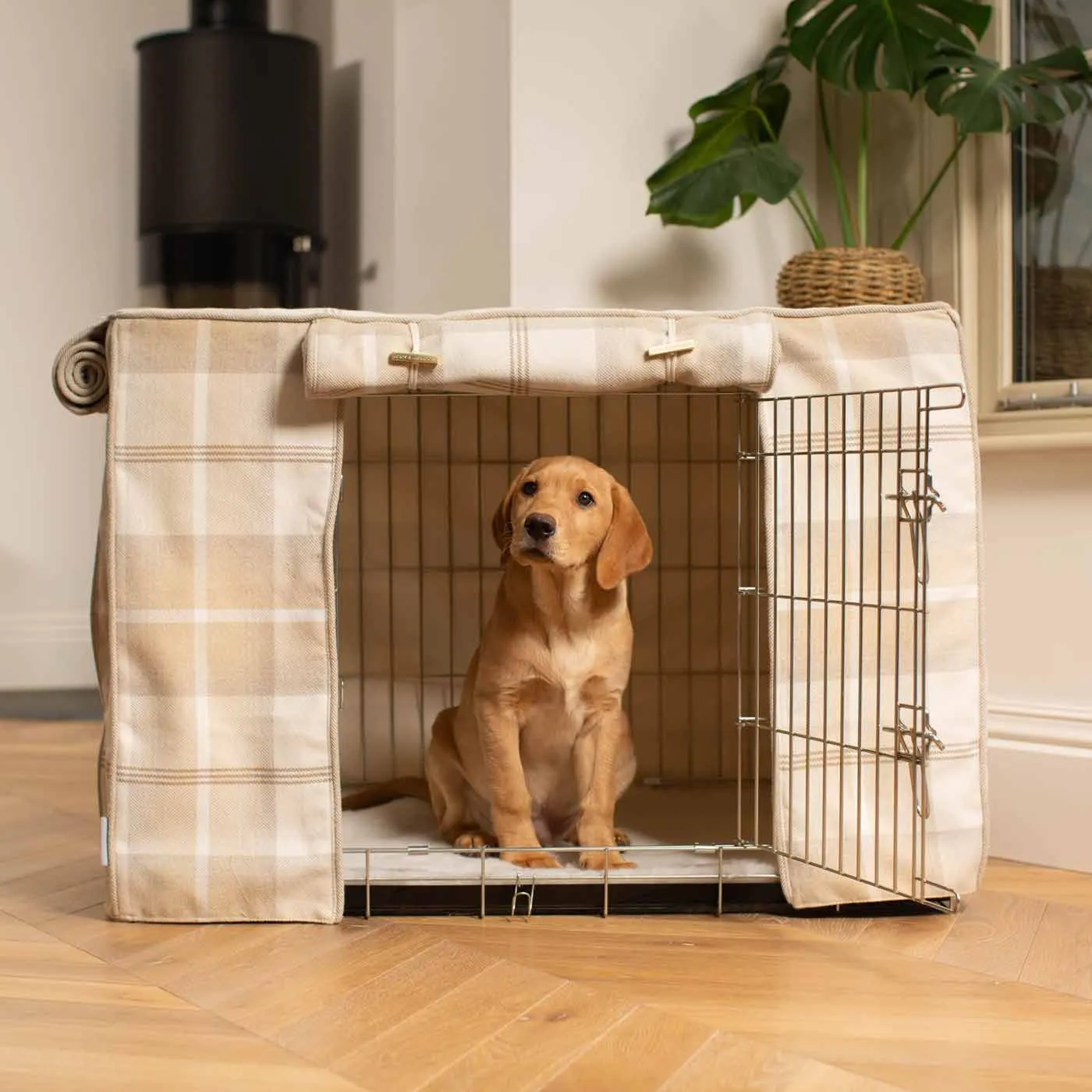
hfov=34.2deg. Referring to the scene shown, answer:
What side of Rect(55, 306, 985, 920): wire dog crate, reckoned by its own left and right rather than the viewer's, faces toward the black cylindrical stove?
back

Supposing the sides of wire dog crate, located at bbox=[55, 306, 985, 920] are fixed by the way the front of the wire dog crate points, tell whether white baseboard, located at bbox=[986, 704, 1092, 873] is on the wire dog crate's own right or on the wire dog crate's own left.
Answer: on the wire dog crate's own left

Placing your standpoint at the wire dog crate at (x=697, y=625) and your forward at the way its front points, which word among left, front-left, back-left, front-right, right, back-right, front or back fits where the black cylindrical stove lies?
back-right

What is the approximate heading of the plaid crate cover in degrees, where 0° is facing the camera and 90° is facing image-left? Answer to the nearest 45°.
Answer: approximately 0°

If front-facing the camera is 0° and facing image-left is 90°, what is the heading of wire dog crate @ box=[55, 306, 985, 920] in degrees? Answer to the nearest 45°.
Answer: approximately 0°
